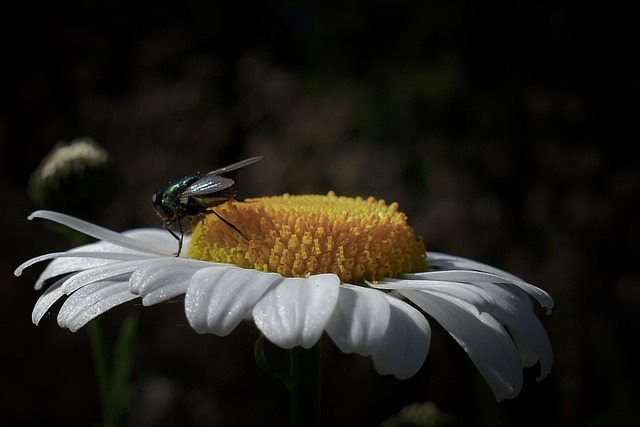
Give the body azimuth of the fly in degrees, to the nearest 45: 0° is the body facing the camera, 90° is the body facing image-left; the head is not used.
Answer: approximately 90°
